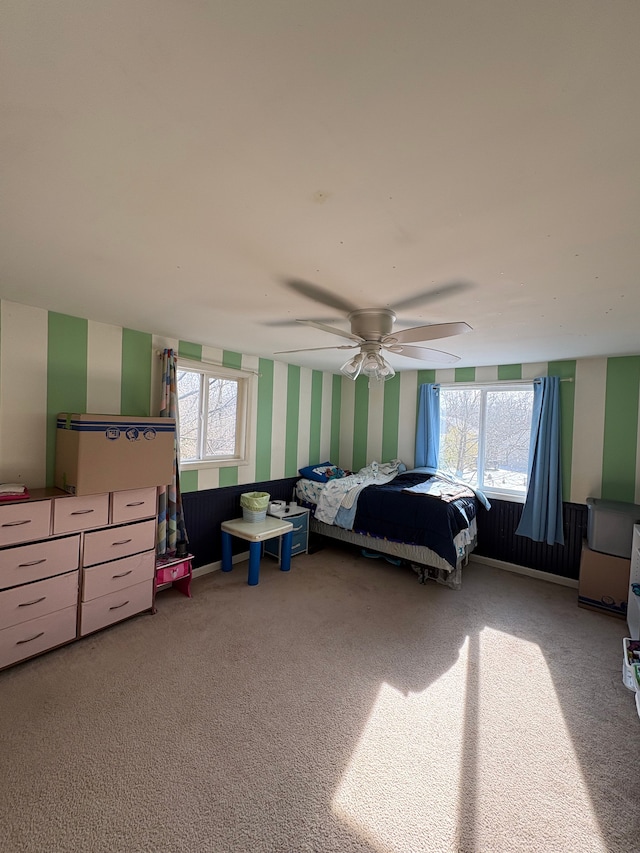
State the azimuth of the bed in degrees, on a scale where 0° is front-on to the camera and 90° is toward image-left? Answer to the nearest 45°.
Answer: approximately 315°

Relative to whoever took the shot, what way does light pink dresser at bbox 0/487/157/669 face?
facing the viewer and to the right of the viewer

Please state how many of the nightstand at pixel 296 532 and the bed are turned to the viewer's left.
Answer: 0

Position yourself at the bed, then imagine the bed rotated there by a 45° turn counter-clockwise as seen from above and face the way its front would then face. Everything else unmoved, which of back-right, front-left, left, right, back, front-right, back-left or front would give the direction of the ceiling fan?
right

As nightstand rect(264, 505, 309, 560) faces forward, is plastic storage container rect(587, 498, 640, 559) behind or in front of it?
in front

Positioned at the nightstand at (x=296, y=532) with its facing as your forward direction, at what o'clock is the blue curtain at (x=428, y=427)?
The blue curtain is roughly at 10 o'clock from the nightstand.

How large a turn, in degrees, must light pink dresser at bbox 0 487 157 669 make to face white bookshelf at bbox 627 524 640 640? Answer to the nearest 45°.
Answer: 0° — it already faces it

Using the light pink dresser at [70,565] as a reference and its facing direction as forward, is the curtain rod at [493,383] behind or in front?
in front

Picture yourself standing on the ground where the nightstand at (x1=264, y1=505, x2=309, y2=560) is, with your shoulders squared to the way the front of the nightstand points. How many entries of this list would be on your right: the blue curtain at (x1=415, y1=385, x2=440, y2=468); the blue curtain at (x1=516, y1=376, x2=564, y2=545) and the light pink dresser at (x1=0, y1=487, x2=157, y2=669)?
1

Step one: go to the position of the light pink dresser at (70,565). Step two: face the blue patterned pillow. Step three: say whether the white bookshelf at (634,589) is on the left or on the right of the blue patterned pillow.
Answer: right

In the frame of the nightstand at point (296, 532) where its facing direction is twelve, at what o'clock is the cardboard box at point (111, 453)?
The cardboard box is roughly at 3 o'clock from the nightstand.

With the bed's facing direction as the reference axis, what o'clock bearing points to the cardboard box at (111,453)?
The cardboard box is roughly at 3 o'clock from the bed.
